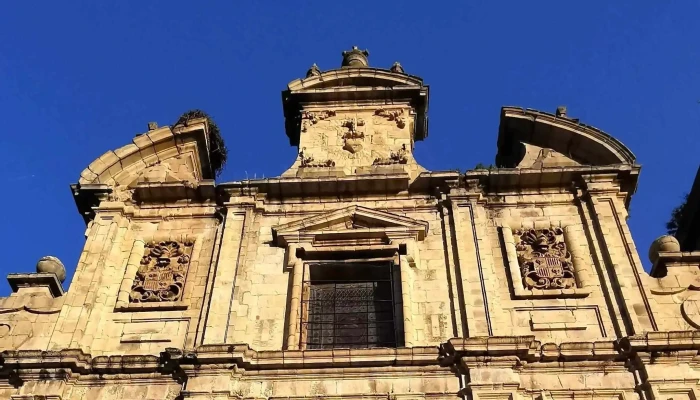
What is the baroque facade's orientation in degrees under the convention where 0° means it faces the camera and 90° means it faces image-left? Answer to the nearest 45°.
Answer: approximately 0°
